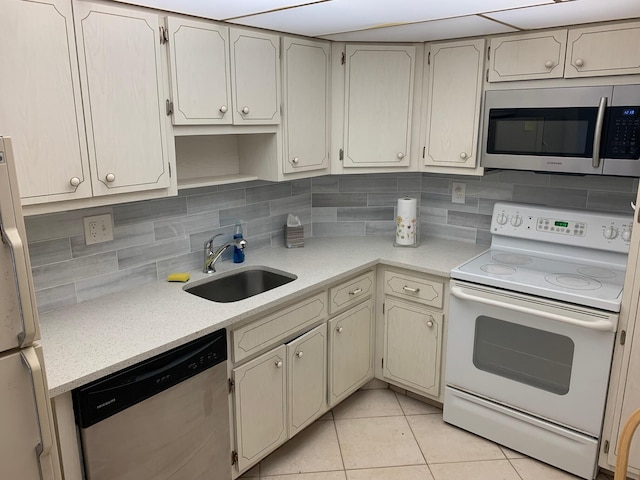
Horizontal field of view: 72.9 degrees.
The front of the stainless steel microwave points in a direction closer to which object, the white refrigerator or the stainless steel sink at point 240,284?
the white refrigerator

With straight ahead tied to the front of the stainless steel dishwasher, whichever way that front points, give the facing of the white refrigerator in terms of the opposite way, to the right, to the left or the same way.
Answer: the same way

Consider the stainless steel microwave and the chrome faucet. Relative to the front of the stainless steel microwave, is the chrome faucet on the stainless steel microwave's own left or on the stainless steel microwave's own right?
on the stainless steel microwave's own right

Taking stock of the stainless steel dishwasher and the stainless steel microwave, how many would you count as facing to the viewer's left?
0

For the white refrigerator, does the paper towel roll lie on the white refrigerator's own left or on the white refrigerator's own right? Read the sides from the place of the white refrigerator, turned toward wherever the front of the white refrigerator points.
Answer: on the white refrigerator's own left

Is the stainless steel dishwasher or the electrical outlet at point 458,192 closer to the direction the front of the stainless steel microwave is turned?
the stainless steel dishwasher

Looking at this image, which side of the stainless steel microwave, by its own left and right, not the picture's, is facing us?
front

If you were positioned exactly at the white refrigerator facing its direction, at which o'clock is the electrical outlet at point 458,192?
The electrical outlet is roughly at 10 o'clock from the white refrigerator.

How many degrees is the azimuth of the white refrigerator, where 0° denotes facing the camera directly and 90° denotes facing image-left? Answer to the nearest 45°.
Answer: approximately 315°

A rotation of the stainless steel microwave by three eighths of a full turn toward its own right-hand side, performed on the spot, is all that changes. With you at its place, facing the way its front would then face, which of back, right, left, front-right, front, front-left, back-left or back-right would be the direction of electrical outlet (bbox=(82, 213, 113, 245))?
left

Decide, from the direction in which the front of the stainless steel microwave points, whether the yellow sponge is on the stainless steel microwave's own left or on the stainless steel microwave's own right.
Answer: on the stainless steel microwave's own right

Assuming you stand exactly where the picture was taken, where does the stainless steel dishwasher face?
facing the viewer and to the right of the viewer

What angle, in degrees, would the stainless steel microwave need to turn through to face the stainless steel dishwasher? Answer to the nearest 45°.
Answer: approximately 45° to its right

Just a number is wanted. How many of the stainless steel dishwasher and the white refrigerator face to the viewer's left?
0

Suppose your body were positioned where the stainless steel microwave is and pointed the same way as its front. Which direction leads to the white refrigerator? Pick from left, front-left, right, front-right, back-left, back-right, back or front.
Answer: front-right
